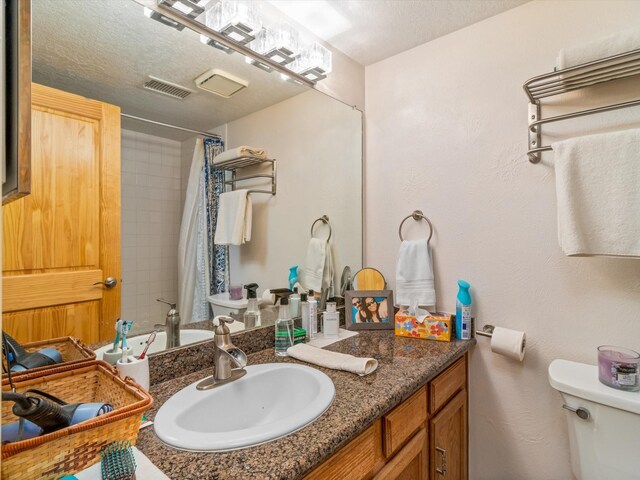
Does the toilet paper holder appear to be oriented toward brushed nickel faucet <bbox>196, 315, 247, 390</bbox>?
yes

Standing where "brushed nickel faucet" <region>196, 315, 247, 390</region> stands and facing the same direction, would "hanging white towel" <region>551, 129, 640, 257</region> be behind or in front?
in front

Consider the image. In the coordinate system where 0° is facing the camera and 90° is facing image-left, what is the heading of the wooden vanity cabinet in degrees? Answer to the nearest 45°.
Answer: approximately 315°

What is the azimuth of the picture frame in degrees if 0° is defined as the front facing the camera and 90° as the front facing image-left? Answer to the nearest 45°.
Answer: approximately 0°

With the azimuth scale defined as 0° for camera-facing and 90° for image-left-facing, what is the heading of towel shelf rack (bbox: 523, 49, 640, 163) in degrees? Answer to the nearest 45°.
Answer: approximately 45°

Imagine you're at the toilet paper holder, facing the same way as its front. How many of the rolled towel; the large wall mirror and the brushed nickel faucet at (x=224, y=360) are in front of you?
3
